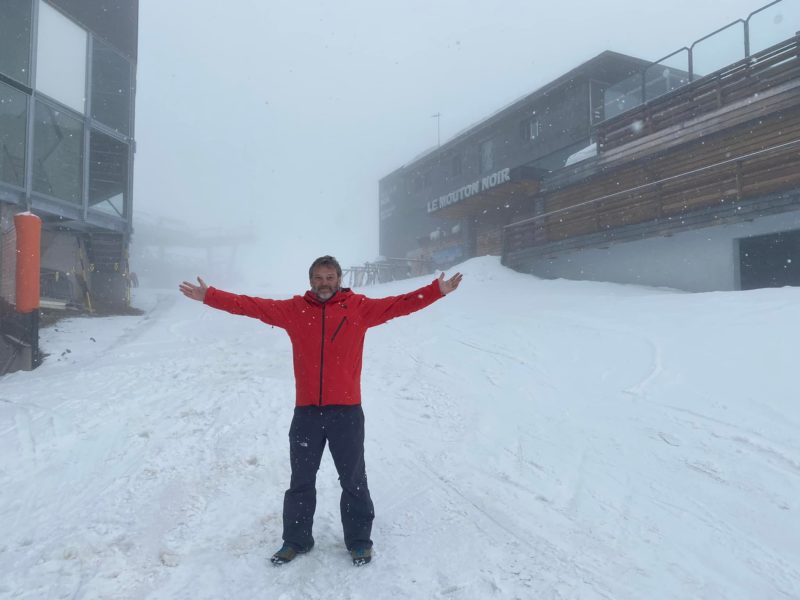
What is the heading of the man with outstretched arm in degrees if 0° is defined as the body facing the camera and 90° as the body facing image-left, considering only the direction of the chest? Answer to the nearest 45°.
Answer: approximately 0°

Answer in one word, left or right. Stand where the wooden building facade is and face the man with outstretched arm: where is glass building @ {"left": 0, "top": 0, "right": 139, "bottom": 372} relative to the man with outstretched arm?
right

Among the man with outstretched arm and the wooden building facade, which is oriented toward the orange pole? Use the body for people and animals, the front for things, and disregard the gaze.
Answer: the wooden building facade

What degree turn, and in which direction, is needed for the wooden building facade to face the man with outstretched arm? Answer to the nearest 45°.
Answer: approximately 45° to its left

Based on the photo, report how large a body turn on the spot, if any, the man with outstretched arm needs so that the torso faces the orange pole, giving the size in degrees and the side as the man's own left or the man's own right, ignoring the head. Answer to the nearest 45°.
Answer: approximately 135° to the man's own right

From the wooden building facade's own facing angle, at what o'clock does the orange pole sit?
The orange pole is roughly at 12 o'clock from the wooden building facade.

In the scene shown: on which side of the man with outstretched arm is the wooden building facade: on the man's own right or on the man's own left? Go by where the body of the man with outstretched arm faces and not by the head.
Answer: on the man's own left

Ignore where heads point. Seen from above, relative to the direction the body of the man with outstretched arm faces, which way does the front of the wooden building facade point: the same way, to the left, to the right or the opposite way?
to the right

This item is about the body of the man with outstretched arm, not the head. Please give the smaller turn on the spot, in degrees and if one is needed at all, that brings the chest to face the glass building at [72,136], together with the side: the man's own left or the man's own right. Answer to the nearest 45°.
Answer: approximately 135° to the man's own right
